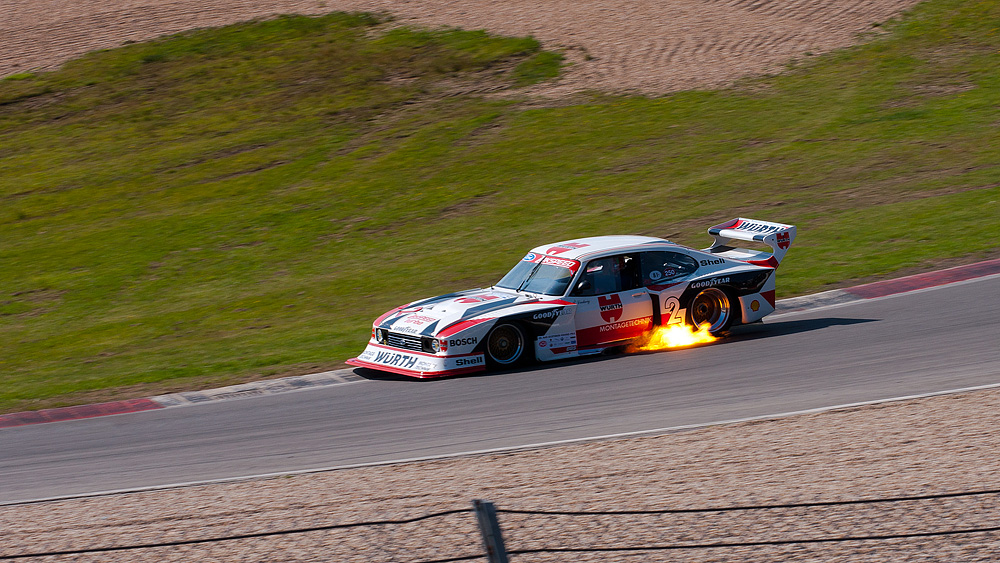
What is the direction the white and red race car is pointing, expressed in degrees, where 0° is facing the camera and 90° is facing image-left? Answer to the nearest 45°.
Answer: approximately 45°
